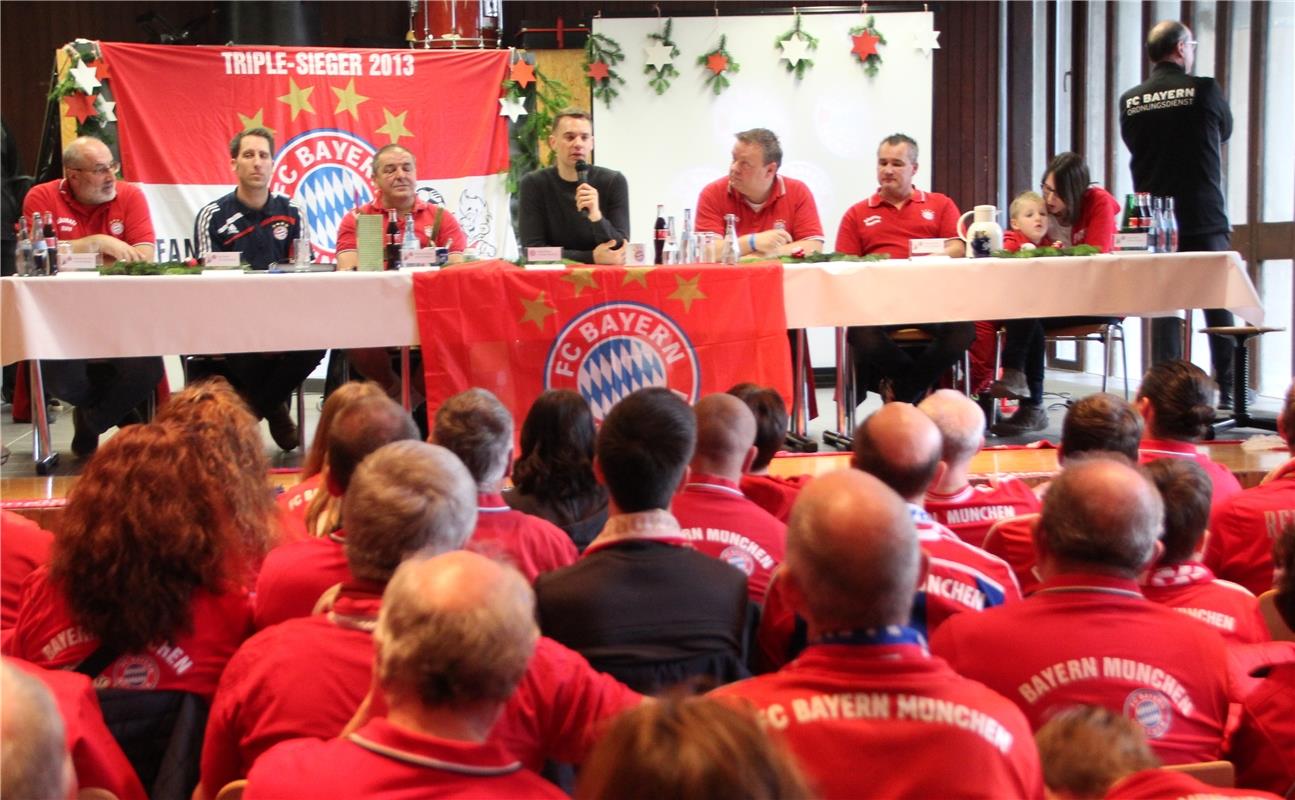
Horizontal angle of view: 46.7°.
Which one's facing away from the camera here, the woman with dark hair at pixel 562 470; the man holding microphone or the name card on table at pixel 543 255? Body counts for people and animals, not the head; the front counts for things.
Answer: the woman with dark hair

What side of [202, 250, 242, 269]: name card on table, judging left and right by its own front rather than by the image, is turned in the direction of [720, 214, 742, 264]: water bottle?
left

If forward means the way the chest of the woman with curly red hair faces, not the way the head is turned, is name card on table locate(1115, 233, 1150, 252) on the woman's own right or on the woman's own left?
on the woman's own right

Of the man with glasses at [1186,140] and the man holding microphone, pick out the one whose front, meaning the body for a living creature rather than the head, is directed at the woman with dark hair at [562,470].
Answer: the man holding microphone

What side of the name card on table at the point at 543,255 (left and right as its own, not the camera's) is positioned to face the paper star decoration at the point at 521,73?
back

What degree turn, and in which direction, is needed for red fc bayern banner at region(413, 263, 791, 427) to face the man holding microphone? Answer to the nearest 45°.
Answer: approximately 180°

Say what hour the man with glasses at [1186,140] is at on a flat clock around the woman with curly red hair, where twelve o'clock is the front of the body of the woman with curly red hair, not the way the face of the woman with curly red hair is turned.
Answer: The man with glasses is roughly at 2 o'clock from the woman with curly red hair.

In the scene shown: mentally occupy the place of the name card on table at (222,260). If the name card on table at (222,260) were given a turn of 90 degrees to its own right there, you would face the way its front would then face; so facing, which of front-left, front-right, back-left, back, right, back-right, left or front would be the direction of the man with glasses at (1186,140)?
back

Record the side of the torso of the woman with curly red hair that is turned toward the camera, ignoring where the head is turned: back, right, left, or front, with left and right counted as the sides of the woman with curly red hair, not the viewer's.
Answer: back

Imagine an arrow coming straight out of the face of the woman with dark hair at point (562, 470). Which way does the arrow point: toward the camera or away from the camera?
away from the camera

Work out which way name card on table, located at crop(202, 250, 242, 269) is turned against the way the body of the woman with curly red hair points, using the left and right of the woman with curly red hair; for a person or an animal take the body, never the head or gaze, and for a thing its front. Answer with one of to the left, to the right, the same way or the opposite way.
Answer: the opposite way

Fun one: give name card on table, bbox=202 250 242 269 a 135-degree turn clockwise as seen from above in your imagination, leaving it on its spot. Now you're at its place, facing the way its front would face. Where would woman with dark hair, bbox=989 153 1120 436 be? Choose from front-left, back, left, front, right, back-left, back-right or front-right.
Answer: back-right

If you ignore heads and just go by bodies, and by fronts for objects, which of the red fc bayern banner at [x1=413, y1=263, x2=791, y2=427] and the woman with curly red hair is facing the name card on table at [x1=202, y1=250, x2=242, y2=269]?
the woman with curly red hair

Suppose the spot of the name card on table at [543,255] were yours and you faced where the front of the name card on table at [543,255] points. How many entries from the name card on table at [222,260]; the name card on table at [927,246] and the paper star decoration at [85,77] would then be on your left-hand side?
1

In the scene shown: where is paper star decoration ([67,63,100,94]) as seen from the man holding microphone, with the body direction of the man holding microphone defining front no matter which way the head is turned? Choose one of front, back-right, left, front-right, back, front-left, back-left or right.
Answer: back-right

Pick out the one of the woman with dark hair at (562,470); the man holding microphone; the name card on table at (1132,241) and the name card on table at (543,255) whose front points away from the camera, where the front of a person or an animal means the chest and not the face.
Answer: the woman with dark hair

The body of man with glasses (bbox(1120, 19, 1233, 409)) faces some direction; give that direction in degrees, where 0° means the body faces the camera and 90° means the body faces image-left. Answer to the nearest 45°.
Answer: approximately 225°
